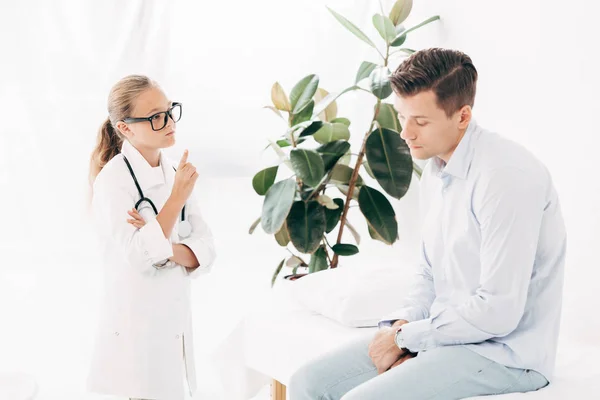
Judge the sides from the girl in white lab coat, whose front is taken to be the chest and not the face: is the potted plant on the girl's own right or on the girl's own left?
on the girl's own left

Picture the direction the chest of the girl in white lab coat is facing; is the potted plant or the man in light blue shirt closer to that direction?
the man in light blue shirt

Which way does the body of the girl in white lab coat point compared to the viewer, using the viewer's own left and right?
facing the viewer and to the right of the viewer

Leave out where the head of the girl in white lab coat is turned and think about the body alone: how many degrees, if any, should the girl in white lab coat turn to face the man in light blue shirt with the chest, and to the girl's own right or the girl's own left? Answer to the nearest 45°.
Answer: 0° — they already face them
